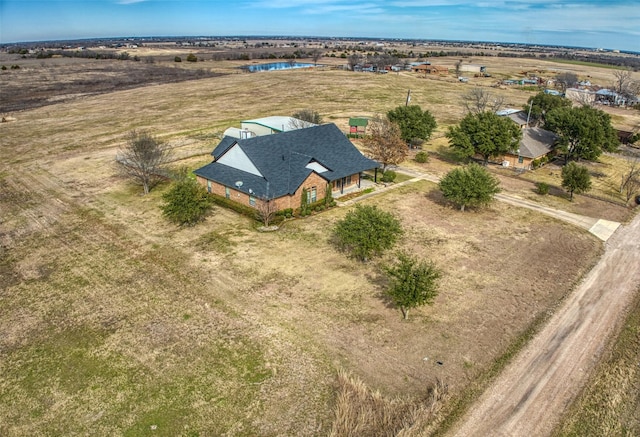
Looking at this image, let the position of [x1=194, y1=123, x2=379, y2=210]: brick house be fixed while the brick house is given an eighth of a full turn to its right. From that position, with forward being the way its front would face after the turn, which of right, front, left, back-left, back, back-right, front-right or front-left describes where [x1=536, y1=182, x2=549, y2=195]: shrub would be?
left

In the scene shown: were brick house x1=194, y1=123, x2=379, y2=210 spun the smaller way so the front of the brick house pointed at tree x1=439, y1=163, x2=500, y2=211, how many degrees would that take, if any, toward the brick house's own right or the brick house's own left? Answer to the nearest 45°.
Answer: approximately 45° to the brick house's own left

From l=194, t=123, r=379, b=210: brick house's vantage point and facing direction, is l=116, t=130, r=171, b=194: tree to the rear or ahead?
to the rear

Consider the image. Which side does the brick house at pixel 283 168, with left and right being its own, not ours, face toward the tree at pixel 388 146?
left

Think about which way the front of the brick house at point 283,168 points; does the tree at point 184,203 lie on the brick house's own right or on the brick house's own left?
on the brick house's own right

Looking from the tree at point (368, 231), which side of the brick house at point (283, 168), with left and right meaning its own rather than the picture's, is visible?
front

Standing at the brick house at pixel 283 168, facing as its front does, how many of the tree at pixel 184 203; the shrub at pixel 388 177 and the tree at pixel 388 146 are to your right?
1

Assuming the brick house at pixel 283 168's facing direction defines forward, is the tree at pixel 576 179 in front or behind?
in front

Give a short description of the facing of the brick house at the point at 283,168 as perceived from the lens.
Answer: facing the viewer and to the right of the viewer

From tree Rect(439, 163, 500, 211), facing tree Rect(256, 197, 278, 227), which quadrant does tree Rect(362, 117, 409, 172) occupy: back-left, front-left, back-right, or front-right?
front-right

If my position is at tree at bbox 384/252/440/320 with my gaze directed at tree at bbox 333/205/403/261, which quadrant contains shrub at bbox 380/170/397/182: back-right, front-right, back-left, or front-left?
front-right

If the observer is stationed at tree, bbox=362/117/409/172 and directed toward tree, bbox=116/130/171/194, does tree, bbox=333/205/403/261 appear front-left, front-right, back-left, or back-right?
front-left

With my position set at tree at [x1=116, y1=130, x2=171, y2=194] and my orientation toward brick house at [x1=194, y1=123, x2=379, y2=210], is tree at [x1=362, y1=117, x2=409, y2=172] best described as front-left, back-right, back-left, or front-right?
front-left

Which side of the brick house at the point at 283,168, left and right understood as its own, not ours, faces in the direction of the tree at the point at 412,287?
front

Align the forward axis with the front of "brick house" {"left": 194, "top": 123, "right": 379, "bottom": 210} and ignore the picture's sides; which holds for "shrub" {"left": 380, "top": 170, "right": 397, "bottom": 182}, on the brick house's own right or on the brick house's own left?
on the brick house's own left

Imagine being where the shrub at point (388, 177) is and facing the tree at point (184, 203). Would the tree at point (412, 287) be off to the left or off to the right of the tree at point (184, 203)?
left

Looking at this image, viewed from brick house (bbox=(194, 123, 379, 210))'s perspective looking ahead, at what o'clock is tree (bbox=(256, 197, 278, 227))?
The tree is roughly at 2 o'clock from the brick house.
